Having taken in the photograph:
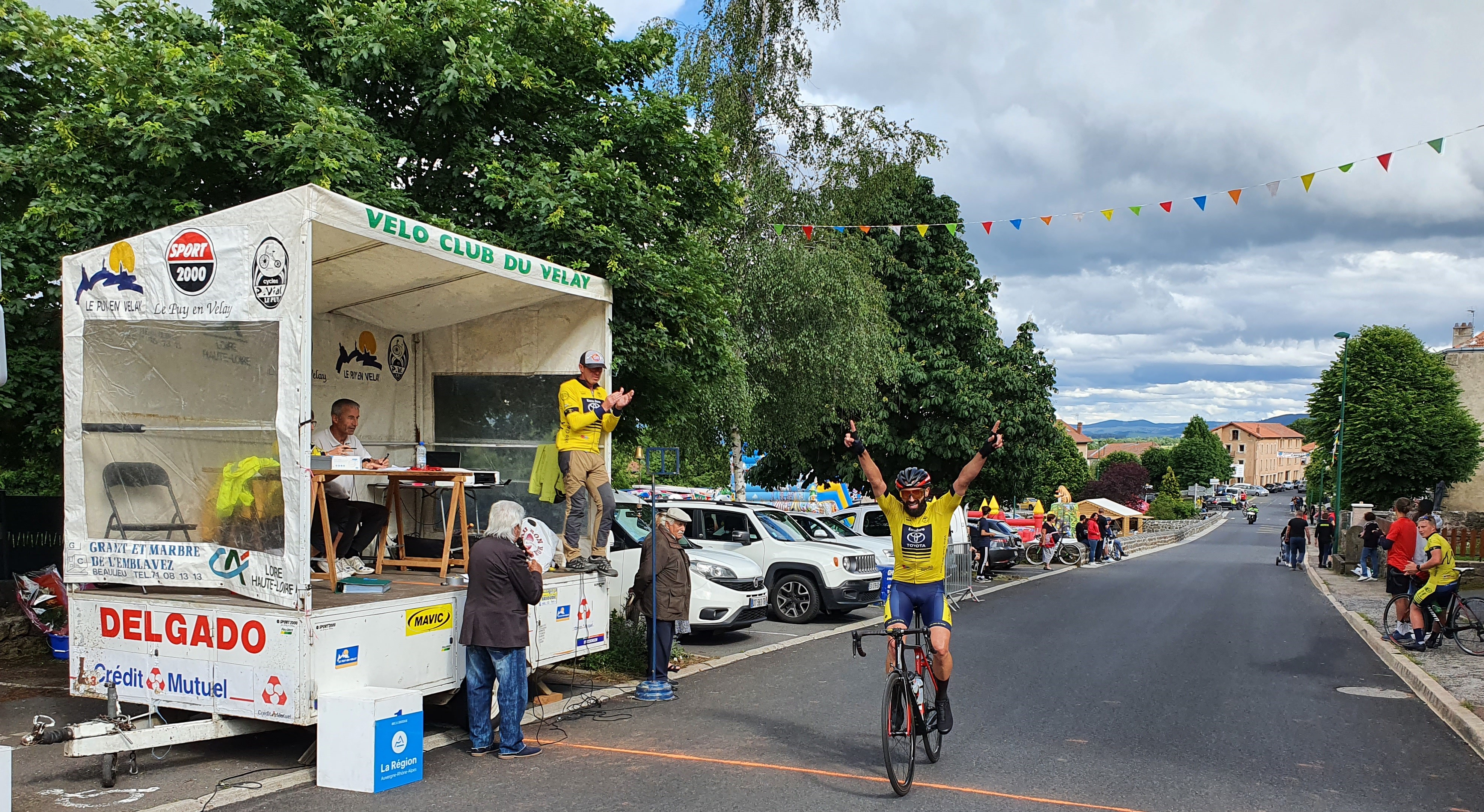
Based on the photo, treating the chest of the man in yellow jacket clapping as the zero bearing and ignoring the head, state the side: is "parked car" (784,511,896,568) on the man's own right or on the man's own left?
on the man's own left

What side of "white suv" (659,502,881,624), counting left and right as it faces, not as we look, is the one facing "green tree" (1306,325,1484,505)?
left

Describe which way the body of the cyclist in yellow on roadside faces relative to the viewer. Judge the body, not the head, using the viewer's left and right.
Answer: facing to the left of the viewer

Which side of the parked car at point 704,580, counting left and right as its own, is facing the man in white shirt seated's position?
right

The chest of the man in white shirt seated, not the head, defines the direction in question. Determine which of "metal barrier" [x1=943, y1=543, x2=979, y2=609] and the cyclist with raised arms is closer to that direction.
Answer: the cyclist with raised arms
